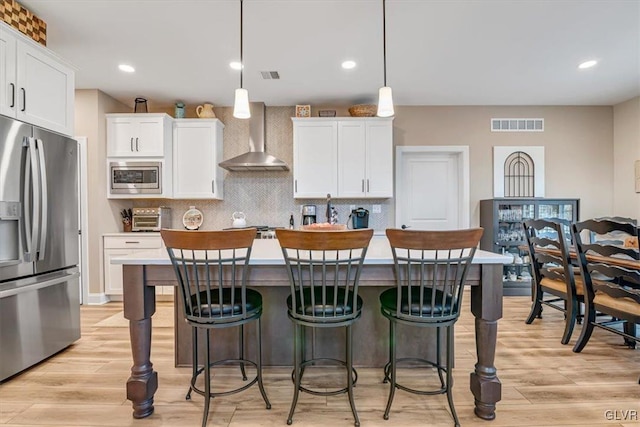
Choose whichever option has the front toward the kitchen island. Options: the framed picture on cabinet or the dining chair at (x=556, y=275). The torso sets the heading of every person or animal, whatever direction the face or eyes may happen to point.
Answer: the framed picture on cabinet

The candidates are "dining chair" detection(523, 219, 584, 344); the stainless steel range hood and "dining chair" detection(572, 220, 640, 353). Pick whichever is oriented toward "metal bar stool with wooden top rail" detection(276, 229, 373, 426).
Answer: the stainless steel range hood

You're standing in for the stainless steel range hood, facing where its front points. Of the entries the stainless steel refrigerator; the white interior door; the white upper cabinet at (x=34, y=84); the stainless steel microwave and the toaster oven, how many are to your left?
1

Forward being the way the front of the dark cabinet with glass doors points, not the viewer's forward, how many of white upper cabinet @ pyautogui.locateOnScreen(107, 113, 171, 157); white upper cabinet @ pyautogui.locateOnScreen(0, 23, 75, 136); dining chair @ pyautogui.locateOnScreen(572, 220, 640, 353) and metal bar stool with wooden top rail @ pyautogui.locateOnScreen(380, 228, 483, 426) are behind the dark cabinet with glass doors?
0

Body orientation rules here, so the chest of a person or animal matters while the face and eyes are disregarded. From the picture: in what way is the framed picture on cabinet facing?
toward the camera

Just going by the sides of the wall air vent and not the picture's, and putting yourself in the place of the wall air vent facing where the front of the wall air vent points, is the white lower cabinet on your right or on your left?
on your right

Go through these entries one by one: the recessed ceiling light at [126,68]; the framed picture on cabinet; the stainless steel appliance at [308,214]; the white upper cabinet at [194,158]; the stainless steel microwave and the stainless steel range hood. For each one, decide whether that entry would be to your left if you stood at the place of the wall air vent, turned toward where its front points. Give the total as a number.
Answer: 0

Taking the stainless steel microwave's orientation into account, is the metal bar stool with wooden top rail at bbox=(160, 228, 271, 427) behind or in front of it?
in front

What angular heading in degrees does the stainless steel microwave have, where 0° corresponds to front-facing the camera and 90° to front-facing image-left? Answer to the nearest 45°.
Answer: approximately 0°

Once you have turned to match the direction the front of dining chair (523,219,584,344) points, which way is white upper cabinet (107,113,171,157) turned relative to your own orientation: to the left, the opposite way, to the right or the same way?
to the right

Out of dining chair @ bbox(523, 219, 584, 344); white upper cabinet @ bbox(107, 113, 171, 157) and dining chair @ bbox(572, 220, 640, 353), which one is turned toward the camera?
the white upper cabinet

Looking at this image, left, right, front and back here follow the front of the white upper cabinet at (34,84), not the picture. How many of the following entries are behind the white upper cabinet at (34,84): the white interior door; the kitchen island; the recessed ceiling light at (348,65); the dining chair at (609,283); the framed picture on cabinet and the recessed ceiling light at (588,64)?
0

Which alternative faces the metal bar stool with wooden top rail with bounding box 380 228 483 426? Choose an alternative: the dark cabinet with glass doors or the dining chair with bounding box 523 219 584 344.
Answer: the dark cabinet with glass doors

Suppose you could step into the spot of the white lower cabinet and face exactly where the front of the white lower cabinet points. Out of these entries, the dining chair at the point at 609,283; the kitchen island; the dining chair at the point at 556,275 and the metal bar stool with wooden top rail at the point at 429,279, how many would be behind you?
0

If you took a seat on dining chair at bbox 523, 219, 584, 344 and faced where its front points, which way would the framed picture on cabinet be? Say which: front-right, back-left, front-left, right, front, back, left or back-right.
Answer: back-left

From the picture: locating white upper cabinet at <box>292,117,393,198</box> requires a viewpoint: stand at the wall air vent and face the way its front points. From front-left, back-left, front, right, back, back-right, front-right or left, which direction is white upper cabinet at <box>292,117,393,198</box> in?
front-right

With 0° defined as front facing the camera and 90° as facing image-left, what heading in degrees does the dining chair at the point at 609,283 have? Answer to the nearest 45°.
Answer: approximately 225°

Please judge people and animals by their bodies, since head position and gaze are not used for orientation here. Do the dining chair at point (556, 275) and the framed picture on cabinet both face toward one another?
no

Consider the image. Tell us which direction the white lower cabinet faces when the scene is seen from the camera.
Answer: facing the viewer

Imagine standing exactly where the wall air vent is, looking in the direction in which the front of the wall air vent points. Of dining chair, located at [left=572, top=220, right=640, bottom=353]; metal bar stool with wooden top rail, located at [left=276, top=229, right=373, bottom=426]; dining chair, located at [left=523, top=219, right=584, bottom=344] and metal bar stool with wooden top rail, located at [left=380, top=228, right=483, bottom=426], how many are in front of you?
4
